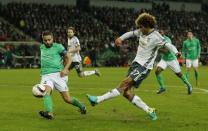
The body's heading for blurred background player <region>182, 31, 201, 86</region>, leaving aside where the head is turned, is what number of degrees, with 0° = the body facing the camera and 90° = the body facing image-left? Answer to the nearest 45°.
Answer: approximately 0°
